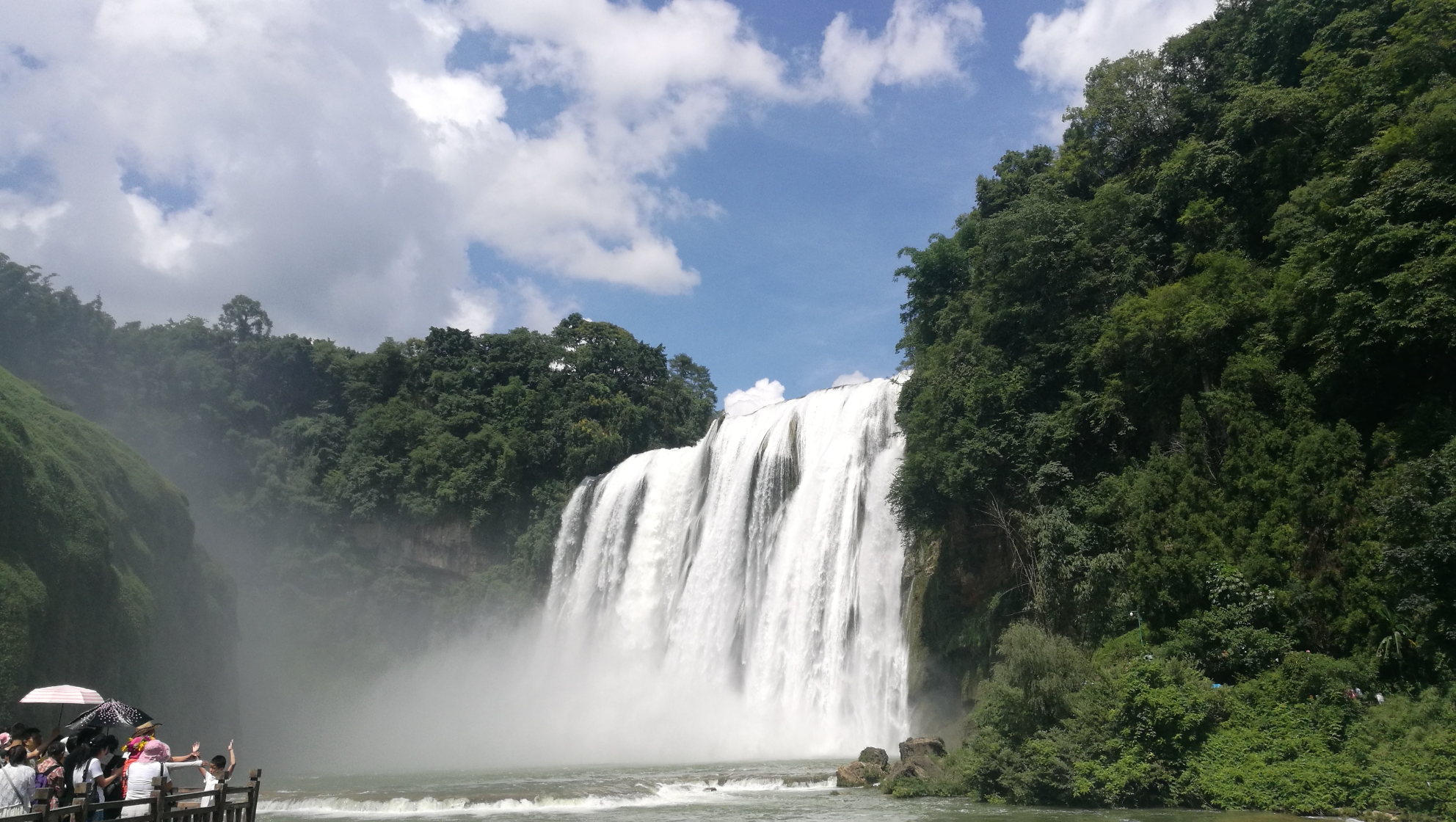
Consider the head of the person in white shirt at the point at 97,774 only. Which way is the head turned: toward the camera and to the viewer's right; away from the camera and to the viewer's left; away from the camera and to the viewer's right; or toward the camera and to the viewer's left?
away from the camera and to the viewer's right

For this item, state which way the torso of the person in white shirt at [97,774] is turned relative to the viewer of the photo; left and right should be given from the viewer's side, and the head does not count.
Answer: facing to the right of the viewer

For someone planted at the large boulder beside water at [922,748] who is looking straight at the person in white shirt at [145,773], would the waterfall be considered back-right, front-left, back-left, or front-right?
back-right
